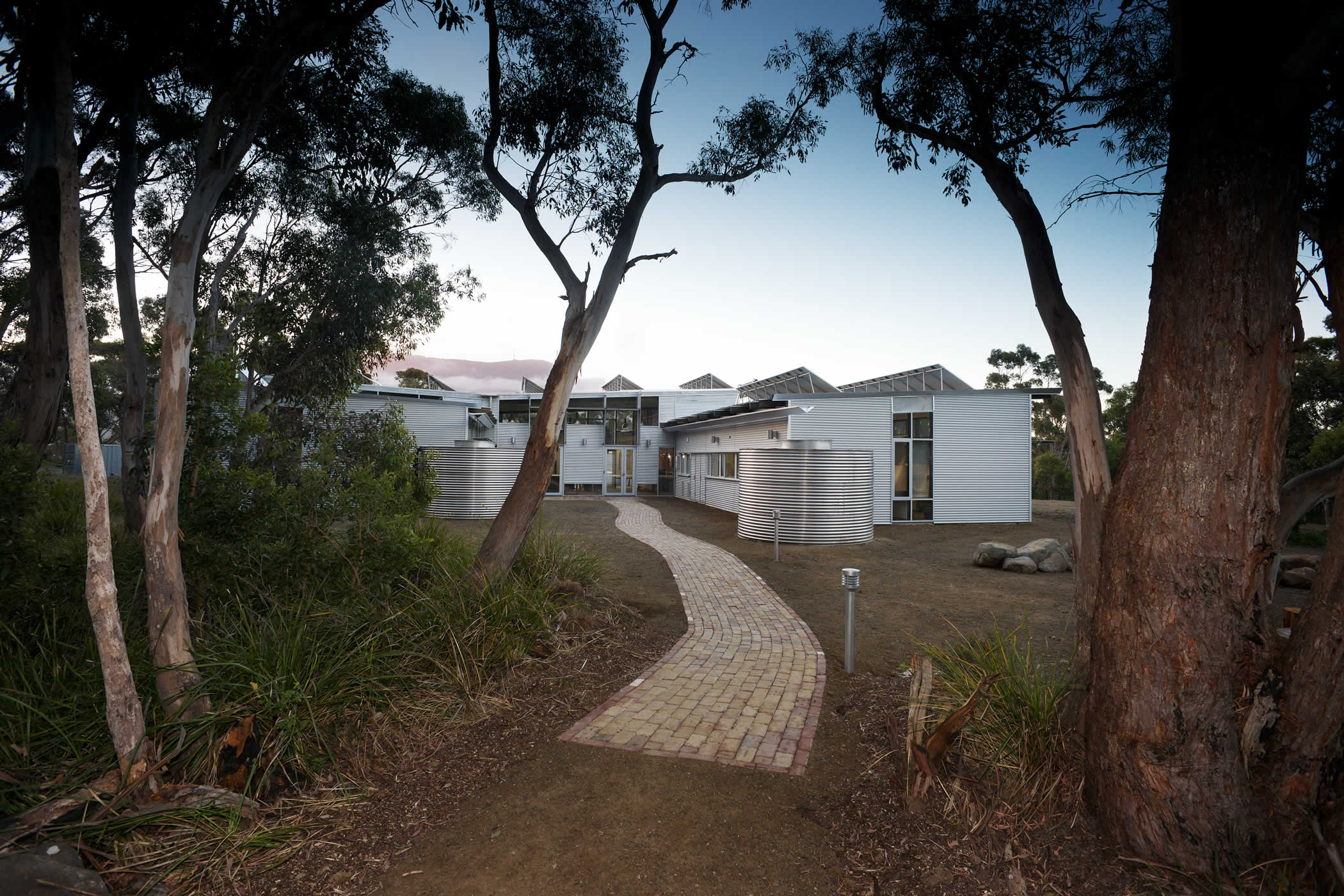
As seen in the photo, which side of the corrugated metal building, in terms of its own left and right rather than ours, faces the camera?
front

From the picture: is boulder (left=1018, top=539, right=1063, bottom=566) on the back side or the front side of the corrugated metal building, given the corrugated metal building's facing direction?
on the front side

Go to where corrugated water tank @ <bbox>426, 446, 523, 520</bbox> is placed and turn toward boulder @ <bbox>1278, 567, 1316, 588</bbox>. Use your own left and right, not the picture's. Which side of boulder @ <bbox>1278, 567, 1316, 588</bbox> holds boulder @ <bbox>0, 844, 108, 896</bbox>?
right

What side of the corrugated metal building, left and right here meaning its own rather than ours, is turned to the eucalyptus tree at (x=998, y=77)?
front

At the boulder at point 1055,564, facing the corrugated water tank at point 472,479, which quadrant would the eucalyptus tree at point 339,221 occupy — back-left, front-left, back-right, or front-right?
front-left

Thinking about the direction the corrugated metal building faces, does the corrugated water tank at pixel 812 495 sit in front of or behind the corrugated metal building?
in front

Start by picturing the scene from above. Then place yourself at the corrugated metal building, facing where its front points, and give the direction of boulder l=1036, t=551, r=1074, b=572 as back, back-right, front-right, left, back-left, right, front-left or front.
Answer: front

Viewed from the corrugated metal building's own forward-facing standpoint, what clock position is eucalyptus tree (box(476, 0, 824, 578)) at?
The eucalyptus tree is roughly at 1 o'clock from the corrugated metal building.

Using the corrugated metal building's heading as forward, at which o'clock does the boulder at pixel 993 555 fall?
The boulder is roughly at 12 o'clock from the corrugated metal building.

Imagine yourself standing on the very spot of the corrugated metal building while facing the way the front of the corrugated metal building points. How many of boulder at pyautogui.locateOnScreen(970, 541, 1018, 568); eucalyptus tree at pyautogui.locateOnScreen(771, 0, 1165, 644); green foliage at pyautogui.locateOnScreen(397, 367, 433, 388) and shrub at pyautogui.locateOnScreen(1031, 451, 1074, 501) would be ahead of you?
2

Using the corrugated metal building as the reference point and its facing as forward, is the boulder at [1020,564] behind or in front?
in front
